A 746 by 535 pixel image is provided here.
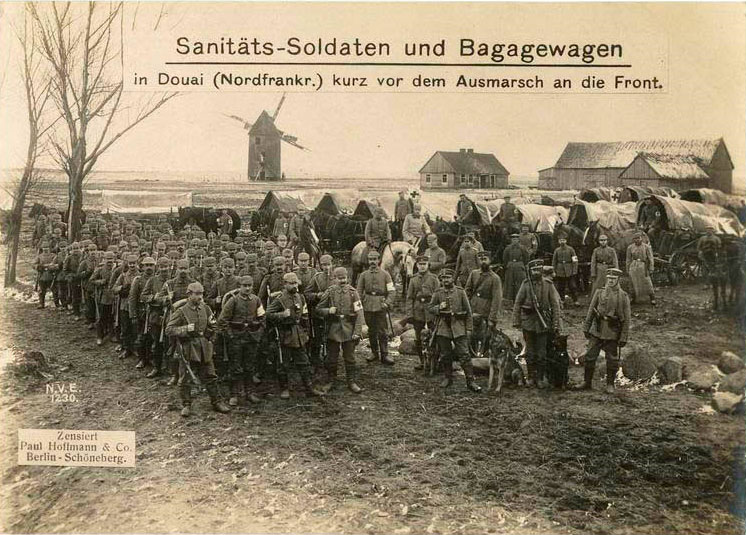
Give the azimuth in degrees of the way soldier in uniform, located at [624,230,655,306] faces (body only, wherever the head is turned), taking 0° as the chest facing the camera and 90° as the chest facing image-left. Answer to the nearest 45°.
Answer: approximately 0°

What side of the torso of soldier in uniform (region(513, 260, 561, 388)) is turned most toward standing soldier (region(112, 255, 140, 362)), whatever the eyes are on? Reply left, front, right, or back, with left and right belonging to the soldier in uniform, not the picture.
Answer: right

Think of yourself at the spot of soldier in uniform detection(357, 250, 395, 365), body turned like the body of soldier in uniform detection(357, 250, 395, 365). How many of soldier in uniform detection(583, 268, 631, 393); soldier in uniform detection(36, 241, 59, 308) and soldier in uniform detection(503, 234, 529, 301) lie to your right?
1

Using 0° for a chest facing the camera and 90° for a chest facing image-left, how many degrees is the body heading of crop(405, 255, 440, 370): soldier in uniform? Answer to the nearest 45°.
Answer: approximately 0°

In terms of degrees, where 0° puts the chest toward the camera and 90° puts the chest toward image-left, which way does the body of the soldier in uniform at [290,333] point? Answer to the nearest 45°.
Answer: approximately 315°

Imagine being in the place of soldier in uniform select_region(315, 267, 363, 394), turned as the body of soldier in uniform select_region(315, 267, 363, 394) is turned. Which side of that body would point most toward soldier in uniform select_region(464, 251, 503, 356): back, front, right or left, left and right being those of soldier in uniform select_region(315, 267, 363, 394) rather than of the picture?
left

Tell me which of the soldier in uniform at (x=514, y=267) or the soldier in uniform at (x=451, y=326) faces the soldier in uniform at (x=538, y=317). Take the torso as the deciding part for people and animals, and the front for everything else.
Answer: the soldier in uniform at (x=514, y=267)

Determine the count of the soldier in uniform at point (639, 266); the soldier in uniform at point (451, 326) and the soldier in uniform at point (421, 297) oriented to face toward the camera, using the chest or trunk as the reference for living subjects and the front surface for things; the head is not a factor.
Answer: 3
